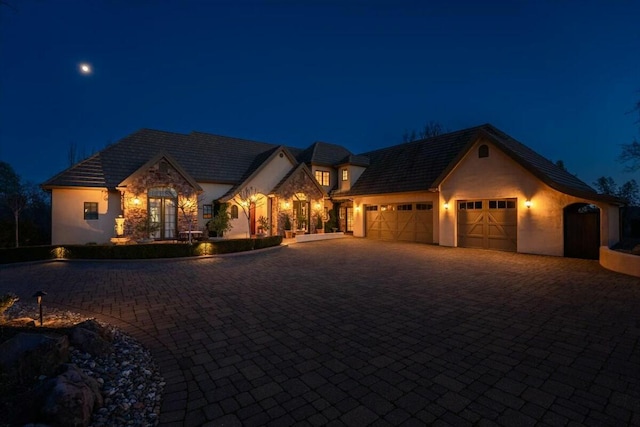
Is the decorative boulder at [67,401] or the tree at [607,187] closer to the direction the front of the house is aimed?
the decorative boulder

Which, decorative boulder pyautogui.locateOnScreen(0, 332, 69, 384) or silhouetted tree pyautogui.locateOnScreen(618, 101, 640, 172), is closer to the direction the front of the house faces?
the decorative boulder

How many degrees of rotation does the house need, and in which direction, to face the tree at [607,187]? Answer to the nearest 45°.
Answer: approximately 90° to its left

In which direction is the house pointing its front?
toward the camera

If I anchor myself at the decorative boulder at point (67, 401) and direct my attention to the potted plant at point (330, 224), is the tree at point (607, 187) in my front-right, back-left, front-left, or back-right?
front-right

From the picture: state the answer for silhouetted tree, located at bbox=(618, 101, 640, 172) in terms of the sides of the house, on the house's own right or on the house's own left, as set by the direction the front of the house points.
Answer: on the house's own left

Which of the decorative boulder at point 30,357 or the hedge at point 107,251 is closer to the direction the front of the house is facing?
the decorative boulder

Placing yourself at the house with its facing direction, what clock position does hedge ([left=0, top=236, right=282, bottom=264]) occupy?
The hedge is roughly at 2 o'clock from the house.

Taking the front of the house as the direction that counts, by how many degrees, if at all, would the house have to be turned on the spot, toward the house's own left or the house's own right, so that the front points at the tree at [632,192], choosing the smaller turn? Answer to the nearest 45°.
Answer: approximately 90° to the house's own left

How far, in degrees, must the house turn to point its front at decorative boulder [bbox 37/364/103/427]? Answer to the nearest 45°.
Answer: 0° — it already faces it

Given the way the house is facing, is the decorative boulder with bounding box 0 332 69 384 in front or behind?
in front
